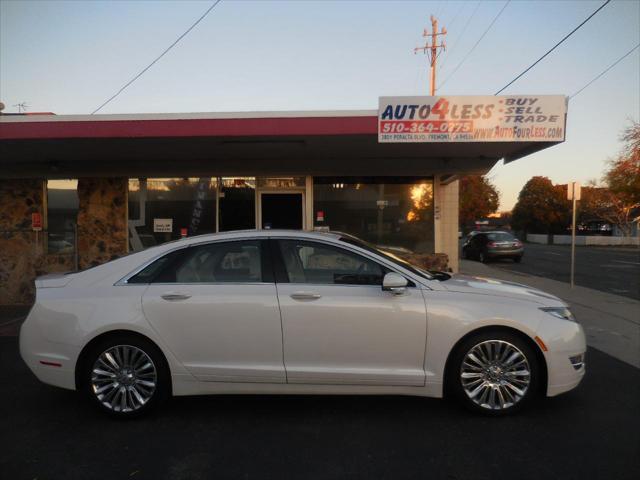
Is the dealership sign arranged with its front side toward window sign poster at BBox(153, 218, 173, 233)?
no

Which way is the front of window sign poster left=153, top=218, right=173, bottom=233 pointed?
toward the camera

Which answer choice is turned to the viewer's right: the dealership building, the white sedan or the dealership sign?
the white sedan

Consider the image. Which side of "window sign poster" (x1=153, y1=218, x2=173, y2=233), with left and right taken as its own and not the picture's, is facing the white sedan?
front

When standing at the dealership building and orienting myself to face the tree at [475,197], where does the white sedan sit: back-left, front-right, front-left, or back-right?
back-right

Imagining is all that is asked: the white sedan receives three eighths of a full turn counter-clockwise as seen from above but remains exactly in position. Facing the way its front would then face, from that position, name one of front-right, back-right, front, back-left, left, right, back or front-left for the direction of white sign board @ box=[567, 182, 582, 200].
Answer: right

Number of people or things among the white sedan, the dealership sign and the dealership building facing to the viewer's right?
1

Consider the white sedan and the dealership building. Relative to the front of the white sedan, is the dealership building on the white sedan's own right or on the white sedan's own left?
on the white sedan's own left

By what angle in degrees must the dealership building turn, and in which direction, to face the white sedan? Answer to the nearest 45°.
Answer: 0° — it already faces it

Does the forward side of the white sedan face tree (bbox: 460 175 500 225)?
no

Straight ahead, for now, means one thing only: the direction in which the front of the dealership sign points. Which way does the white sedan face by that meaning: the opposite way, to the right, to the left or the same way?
to the left

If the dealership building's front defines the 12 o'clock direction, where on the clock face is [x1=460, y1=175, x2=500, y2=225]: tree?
The tree is roughly at 7 o'clock from the dealership building.

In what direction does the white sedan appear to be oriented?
to the viewer's right

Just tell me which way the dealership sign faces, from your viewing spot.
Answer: facing the viewer

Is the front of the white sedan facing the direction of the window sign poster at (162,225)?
no

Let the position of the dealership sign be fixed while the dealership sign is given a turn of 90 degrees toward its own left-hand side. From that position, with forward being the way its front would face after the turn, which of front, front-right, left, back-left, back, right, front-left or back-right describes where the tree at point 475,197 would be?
left
